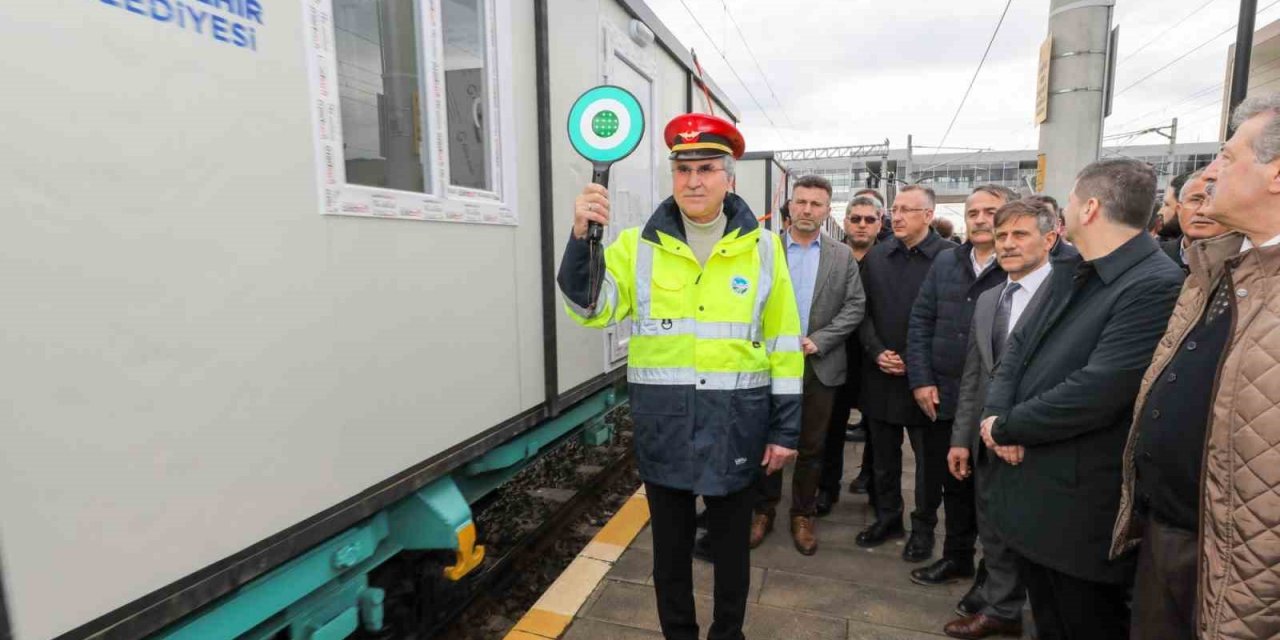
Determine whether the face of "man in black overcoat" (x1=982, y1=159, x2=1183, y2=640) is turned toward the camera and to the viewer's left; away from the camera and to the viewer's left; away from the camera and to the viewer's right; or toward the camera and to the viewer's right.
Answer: away from the camera and to the viewer's left

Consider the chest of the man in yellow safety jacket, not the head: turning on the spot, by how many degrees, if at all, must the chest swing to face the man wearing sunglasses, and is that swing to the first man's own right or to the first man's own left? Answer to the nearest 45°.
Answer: approximately 135° to the first man's own left

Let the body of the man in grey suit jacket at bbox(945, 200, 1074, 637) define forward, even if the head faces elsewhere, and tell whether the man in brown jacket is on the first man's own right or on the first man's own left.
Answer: on the first man's own left

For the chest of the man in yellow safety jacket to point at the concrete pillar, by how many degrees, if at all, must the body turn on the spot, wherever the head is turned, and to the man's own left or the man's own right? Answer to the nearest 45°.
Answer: approximately 135° to the man's own left

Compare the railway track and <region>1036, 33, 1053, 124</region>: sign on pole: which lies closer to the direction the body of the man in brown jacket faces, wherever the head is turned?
the railway track

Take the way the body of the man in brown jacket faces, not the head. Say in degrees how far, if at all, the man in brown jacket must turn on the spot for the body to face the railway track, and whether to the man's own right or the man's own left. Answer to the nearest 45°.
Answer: approximately 45° to the man's own right

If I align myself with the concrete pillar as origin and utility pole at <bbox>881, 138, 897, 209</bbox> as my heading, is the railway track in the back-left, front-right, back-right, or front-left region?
back-left

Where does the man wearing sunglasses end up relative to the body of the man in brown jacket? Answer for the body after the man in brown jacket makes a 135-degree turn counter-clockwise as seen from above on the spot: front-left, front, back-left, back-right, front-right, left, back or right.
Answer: back-left

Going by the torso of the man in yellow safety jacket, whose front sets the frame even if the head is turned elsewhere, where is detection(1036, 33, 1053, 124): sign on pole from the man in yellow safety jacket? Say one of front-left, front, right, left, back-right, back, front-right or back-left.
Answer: back-left

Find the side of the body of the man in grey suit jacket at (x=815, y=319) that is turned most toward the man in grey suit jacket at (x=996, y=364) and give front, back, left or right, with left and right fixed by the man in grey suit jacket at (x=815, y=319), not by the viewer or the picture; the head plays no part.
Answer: left

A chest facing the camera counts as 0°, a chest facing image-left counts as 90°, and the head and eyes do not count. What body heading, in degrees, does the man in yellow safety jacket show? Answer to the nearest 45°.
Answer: approximately 0°
